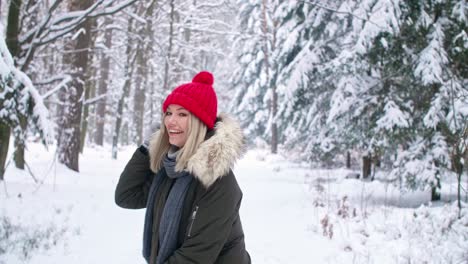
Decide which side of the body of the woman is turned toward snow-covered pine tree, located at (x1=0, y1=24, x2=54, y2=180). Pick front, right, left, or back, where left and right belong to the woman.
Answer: right

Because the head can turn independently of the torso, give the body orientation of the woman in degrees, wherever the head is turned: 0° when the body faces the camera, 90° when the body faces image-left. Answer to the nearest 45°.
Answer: approximately 45°

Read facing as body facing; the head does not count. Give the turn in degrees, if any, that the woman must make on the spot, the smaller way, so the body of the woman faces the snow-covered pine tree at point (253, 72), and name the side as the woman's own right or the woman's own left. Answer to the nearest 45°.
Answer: approximately 135° to the woman's own right
